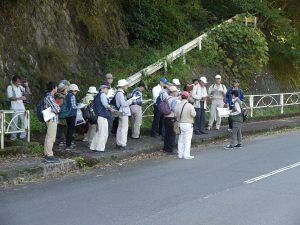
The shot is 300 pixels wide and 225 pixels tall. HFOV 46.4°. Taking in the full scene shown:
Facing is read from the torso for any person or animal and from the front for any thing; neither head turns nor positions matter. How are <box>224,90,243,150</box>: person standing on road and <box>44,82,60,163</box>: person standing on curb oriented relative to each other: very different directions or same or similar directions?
very different directions

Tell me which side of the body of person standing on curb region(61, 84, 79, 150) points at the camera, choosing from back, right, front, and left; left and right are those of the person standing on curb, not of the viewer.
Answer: right

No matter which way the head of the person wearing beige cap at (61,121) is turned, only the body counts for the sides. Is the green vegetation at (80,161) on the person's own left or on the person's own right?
on the person's own right

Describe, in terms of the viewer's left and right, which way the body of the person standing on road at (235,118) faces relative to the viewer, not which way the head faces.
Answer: facing to the left of the viewer

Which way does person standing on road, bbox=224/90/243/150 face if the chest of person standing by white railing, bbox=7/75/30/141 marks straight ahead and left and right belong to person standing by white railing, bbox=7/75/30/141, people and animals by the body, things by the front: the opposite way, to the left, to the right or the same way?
the opposite way

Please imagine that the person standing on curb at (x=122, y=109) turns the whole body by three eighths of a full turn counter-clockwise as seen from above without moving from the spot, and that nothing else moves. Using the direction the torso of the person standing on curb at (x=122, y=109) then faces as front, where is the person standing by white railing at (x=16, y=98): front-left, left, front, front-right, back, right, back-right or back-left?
front-left

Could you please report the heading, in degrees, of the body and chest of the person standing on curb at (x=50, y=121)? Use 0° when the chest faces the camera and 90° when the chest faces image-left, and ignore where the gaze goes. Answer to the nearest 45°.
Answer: approximately 270°

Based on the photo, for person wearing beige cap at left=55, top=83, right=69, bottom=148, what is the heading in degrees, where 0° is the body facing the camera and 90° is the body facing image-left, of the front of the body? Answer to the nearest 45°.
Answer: approximately 270°
